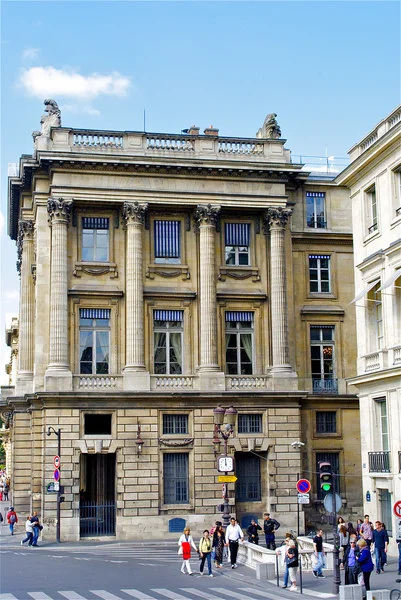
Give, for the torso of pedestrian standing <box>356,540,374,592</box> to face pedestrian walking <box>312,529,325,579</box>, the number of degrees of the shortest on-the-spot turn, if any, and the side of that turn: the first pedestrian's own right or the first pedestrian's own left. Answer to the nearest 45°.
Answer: approximately 90° to the first pedestrian's own right

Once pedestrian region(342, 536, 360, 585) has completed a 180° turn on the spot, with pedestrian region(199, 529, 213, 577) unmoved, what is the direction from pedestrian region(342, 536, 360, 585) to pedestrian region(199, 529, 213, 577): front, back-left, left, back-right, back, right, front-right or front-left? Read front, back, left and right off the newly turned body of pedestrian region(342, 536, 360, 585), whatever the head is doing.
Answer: front-left

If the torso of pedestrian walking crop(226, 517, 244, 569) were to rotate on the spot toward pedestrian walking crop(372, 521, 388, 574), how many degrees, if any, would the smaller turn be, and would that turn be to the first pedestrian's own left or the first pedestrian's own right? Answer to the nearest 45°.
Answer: approximately 90° to the first pedestrian's own left

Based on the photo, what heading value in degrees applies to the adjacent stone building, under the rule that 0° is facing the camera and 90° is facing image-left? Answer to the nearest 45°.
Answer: approximately 45°

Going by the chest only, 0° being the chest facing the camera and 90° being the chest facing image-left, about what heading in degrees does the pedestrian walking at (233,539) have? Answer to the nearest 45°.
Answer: approximately 0°

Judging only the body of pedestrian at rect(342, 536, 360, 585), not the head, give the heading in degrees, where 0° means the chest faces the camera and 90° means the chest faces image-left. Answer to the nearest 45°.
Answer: approximately 0°

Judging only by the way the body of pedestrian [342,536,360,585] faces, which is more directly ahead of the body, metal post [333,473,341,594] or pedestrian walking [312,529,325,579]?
the metal post
